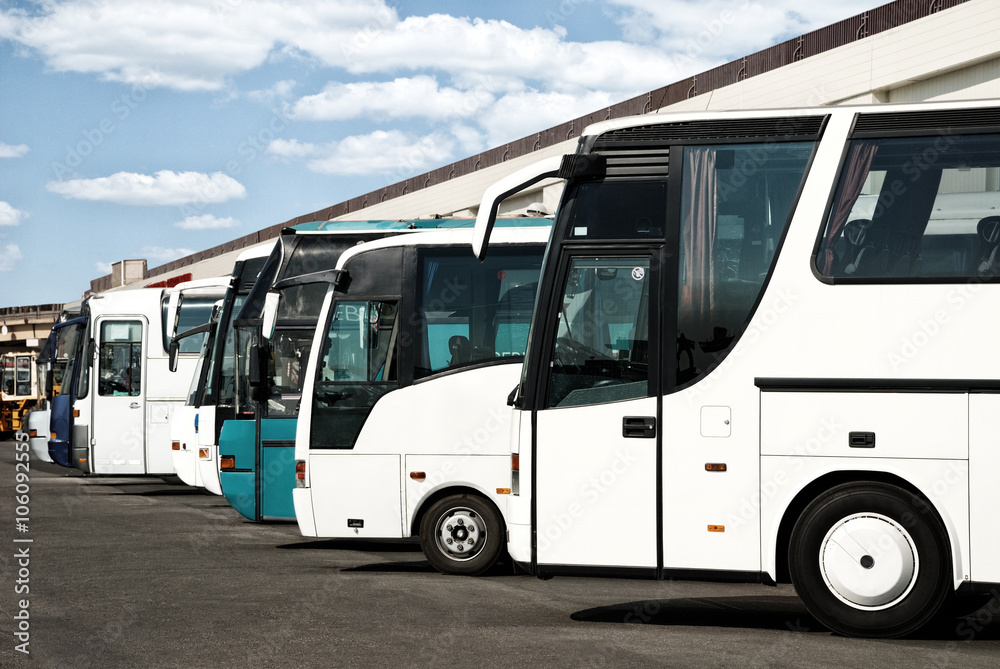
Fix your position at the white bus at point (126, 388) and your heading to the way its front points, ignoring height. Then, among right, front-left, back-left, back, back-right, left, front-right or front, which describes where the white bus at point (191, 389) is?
left

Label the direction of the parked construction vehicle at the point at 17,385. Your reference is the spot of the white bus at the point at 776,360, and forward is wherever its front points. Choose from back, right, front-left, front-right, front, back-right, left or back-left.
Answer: front-right

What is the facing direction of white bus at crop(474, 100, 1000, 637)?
to the viewer's left

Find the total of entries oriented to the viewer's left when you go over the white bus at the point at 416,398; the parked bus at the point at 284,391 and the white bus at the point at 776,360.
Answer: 3

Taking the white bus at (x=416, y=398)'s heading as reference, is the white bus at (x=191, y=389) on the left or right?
on its right

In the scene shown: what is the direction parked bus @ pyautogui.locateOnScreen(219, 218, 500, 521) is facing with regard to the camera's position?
facing to the left of the viewer

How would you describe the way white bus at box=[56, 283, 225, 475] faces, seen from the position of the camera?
facing to the left of the viewer
